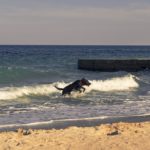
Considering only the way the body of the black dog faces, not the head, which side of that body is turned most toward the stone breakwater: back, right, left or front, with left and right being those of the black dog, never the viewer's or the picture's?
left

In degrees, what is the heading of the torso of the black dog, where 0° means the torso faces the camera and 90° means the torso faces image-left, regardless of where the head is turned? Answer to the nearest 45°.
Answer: approximately 270°
